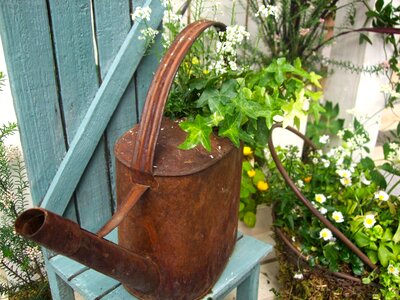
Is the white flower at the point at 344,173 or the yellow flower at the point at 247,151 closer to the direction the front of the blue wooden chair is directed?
the white flower

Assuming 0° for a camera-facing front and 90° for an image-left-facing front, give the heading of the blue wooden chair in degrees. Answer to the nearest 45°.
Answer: approximately 315°

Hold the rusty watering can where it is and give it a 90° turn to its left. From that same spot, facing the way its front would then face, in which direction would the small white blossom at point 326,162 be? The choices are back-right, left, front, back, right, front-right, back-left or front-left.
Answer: left

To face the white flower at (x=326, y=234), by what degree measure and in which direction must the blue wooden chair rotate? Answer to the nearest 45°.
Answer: approximately 45° to its left

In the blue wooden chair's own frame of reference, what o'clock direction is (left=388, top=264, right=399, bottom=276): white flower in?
The white flower is roughly at 11 o'clock from the blue wooden chair.

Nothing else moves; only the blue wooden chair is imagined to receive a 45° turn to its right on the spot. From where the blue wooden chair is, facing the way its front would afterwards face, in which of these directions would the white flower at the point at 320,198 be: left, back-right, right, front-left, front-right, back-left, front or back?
left

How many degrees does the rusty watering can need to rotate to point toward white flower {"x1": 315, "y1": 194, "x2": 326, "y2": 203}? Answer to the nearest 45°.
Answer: approximately 180°

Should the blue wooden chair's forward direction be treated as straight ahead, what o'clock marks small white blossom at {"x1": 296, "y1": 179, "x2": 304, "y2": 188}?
The small white blossom is roughly at 10 o'clock from the blue wooden chair.

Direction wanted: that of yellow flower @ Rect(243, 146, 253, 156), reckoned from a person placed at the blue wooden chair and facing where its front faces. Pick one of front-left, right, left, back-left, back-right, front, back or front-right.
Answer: left

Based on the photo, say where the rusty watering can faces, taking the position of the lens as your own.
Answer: facing the viewer and to the left of the viewer

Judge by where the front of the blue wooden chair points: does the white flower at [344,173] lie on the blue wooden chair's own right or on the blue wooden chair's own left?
on the blue wooden chair's own left

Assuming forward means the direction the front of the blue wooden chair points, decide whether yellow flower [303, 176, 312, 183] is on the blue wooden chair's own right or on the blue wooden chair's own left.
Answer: on the blue wooden chair's own left
